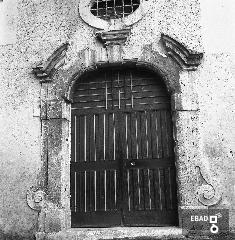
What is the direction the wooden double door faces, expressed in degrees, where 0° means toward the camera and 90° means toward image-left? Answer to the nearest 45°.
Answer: approximately 0°
